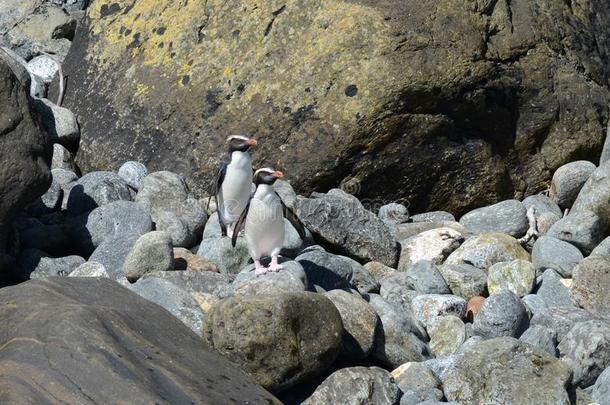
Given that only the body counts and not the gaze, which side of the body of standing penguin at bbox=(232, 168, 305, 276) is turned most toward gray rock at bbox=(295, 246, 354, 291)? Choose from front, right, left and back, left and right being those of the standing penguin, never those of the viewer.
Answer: left

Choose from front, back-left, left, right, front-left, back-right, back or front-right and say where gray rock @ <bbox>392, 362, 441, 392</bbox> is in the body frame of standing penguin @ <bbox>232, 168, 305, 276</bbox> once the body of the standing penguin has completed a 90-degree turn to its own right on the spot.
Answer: back-left

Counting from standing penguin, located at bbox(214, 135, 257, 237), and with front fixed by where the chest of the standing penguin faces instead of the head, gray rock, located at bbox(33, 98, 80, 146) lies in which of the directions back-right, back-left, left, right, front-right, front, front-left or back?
back

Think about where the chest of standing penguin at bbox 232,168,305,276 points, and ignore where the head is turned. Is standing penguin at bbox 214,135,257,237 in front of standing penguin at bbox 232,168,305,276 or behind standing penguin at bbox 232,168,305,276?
behind

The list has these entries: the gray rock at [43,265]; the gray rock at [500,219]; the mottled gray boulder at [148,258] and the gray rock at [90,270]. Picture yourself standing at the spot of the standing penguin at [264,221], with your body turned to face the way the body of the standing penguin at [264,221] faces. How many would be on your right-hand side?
3

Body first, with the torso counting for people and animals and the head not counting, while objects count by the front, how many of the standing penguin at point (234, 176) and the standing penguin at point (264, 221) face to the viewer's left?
0

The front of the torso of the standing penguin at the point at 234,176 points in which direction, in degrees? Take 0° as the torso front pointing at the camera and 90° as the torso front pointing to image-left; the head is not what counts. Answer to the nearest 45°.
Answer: approximately 315°

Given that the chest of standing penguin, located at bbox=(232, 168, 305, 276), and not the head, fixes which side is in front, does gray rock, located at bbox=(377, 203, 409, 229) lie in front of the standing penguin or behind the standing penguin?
behind

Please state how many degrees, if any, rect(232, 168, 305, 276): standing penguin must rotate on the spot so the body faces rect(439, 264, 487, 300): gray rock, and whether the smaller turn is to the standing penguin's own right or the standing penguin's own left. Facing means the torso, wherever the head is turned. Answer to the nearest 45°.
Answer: approximately 90° to the standing penguin's own left

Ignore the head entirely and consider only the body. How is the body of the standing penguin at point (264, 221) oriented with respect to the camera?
toward the camera

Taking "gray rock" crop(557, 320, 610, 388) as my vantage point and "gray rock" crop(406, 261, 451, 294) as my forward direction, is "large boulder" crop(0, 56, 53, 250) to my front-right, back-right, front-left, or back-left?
front-left
